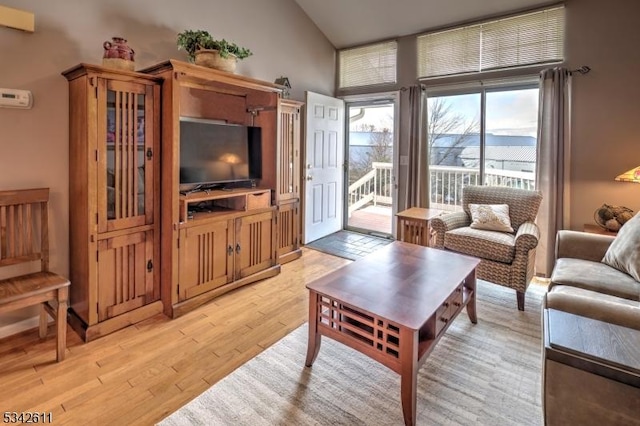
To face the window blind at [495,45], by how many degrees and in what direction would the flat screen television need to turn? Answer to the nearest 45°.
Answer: approximately 45° to its left

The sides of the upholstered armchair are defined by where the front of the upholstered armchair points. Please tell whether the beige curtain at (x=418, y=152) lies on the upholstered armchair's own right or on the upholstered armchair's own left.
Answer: on the upholstered armchair's own right

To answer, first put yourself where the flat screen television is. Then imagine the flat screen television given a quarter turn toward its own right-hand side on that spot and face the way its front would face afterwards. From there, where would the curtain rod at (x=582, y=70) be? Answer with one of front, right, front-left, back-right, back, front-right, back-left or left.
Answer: back-left

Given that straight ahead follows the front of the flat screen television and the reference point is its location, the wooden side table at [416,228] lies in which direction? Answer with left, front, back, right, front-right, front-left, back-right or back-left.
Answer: front-left

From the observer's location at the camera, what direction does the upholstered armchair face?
facing the viewer and to the left of the viewer

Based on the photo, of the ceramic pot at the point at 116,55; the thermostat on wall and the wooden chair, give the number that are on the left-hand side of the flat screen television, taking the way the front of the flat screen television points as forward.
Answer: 0

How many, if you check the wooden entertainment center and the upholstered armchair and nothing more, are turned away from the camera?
0

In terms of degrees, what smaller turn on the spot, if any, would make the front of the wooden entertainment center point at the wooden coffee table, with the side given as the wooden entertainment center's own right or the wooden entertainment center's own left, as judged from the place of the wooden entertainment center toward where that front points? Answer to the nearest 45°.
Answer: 0° — it already faces it

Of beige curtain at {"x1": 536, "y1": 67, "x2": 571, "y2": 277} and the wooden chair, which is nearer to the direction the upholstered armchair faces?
the wooden chair

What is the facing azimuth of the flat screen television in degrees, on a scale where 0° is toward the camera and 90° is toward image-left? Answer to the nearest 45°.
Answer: approximately 315°

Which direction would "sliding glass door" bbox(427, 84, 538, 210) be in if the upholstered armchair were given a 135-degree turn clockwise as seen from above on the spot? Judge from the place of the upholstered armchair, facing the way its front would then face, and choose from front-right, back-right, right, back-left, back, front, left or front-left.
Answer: front

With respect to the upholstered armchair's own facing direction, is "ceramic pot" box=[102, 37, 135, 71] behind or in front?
in front

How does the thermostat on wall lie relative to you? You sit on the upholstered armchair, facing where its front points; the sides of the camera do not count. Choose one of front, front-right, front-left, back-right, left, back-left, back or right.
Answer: front

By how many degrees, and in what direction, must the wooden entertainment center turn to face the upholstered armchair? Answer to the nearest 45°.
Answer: approximately 45° to its left

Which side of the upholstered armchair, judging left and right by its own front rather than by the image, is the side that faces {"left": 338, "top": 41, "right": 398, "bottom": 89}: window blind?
right

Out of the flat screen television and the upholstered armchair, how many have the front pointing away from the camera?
0
